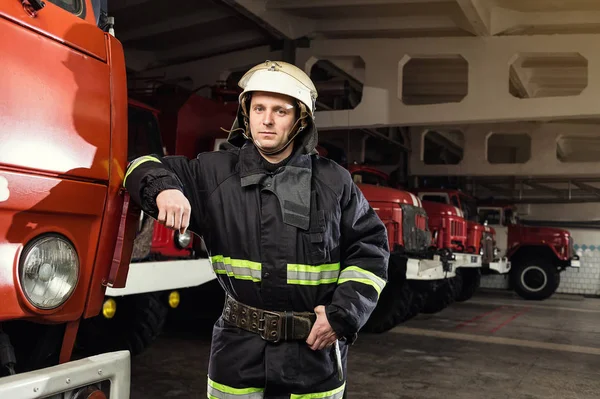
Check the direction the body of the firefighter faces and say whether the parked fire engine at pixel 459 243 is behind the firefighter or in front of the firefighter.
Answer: behind

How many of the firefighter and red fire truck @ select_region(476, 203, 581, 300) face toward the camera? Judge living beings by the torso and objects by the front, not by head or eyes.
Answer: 1

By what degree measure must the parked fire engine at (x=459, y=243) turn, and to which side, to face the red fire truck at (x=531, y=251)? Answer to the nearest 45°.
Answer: approximately 90° to its left

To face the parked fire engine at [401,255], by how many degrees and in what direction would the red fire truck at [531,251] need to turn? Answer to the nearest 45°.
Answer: approximately 90° to its right

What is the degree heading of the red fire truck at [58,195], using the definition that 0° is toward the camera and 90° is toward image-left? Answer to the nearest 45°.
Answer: approximately 315°

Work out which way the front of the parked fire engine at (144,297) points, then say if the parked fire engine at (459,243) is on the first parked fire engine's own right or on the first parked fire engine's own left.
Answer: on the first parked fire engine's own left
